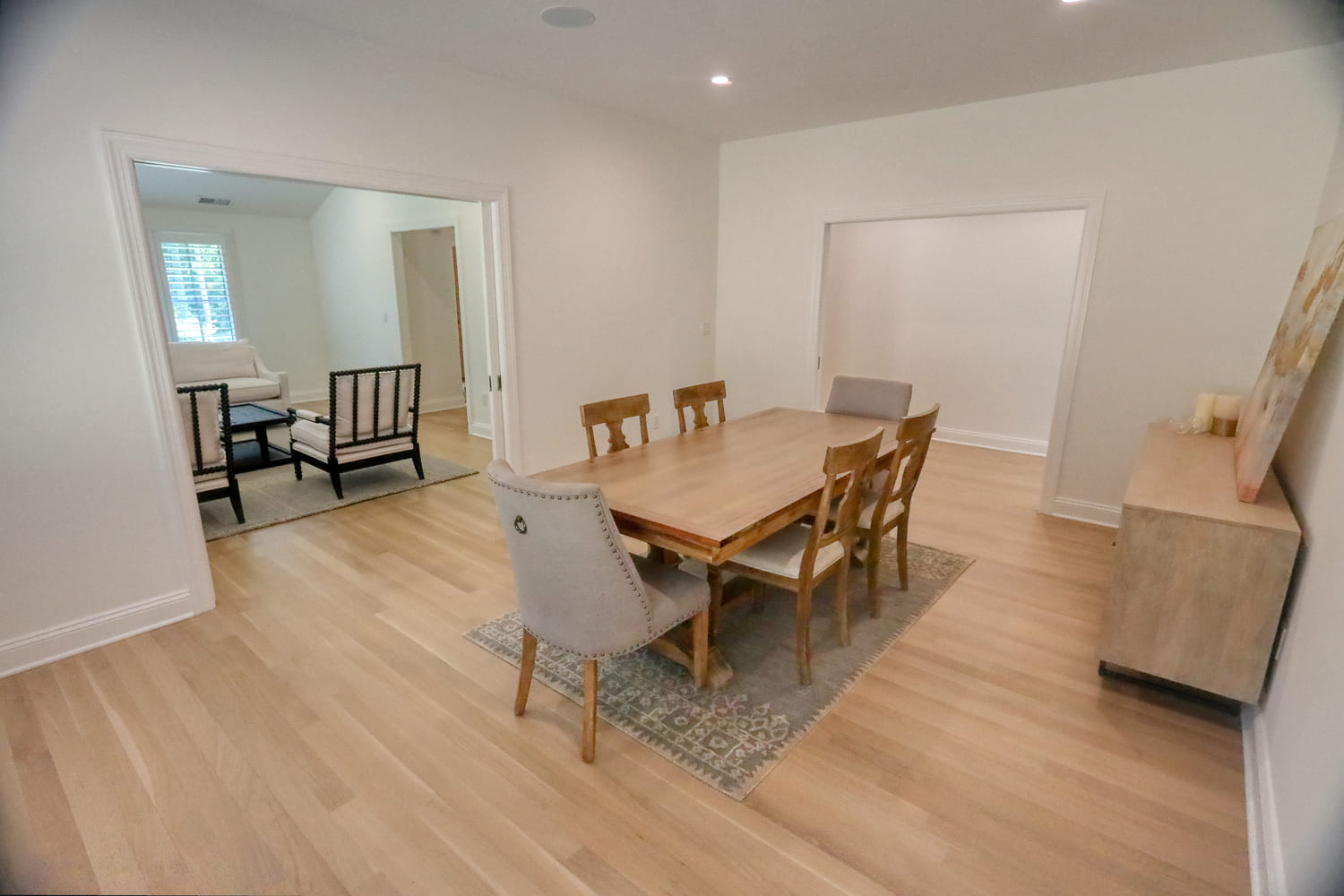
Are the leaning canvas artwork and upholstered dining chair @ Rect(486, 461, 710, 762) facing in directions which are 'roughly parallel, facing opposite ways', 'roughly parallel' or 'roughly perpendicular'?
roughly perpendicular

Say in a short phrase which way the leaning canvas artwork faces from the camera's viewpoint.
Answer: facing to the left of the viewer

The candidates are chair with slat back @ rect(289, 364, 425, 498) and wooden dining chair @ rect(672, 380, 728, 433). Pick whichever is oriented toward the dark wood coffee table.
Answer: the chair with slat back

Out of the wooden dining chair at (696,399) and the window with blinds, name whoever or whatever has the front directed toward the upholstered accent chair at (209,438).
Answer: the window with blinds

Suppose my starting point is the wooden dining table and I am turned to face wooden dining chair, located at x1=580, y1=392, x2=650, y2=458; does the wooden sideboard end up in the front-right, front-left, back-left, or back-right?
back-right

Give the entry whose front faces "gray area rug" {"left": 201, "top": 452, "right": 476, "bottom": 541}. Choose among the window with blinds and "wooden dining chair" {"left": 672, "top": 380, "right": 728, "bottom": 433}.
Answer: the window with blinds

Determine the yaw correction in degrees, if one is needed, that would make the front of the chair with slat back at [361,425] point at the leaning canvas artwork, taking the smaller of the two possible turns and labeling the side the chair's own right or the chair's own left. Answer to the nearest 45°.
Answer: approximately 180°

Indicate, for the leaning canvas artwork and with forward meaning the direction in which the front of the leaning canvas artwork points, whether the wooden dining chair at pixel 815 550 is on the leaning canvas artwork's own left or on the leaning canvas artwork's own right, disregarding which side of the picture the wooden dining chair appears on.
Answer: on the leaning canvas artwork's own left

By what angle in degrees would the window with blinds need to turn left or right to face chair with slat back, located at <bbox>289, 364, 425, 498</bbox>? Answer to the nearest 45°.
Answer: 0° — it already faces it

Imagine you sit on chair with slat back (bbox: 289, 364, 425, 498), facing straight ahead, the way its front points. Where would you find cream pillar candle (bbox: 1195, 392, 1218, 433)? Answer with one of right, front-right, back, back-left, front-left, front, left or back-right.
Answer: back

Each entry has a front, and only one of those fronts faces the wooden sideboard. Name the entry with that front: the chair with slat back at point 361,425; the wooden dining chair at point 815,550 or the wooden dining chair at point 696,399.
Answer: the wooden dining chair at point 696,399

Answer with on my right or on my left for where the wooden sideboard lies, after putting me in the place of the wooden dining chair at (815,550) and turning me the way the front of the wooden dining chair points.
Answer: on my right

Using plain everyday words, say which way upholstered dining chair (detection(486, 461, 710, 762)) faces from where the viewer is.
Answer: facing away from the viewer and to the right of the viewer

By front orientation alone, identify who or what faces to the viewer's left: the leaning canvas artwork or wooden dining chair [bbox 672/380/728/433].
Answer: the leaning canvas artwork
